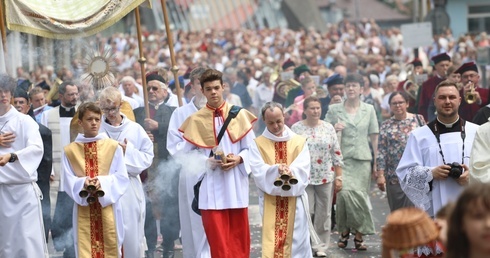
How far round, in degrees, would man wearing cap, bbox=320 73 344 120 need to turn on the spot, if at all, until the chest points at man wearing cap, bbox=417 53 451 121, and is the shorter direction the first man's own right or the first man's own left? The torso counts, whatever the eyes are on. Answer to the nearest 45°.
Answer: approximately 90° to the first man's own left

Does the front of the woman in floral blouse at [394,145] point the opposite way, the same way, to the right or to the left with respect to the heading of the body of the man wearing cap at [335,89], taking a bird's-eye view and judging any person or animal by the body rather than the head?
the same way

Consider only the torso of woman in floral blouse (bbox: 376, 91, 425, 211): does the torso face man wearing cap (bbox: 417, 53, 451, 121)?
no

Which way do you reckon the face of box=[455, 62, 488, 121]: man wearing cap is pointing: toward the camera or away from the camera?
toward the camera

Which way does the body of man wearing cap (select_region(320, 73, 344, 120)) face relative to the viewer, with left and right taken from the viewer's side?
facing the viewer

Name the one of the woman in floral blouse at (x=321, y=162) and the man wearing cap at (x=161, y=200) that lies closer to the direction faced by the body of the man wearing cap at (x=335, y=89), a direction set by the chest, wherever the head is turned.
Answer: the woman in floral blouse

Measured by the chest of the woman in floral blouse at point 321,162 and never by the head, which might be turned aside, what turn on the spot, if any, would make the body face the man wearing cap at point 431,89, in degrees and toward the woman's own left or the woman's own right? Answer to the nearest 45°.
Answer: approximately 135° to the woman's own left

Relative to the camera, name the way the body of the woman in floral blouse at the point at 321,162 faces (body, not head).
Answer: toward the camera

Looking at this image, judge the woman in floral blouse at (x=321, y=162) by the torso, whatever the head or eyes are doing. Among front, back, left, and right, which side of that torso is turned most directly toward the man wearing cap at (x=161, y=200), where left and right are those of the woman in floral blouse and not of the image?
right

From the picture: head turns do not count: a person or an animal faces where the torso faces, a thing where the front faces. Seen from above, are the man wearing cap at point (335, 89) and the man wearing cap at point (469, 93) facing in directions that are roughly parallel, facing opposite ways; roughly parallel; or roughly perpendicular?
roughly parallel

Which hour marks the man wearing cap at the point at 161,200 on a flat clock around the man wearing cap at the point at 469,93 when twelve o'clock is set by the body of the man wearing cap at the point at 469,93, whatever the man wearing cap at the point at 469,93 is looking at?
the man wearing cap at the point at 161,200 is roughly at 2 o'clock from the man wearing cap at the point at 469,93.

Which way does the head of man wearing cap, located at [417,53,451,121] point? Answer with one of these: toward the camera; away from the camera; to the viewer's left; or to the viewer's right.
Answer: toward the camera

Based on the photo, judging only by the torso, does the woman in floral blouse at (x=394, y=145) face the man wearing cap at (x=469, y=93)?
no

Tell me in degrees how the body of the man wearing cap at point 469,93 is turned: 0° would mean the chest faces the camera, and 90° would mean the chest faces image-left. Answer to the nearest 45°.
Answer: approximately 0°

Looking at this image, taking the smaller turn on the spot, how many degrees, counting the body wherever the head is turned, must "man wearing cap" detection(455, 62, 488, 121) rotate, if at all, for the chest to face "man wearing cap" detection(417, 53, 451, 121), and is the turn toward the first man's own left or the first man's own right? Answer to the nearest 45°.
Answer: approximately 135° to the first man's own right

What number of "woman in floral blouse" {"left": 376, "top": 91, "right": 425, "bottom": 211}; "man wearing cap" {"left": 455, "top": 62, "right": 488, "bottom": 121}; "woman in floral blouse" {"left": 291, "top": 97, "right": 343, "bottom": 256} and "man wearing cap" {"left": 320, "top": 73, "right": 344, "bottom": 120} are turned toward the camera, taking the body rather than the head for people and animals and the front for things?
4

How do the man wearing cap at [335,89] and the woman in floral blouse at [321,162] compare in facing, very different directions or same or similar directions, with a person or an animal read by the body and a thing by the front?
same or similar directions

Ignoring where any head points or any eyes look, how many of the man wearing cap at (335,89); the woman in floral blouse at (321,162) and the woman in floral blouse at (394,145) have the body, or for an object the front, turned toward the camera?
3
